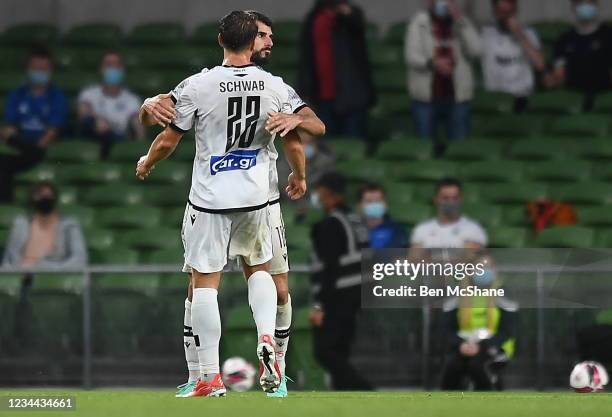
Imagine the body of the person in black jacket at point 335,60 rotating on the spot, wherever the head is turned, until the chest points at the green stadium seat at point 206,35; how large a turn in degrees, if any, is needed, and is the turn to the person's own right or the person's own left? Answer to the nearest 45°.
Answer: approximately 90° to the person's own right

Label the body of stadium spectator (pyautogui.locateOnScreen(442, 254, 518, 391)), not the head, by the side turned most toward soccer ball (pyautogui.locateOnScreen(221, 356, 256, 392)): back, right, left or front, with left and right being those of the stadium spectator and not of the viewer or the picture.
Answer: right

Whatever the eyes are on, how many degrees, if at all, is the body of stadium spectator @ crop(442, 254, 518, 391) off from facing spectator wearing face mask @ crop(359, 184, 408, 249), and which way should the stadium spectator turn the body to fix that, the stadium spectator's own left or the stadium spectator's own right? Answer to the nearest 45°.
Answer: approximately 135° to the stadium spectator's own right

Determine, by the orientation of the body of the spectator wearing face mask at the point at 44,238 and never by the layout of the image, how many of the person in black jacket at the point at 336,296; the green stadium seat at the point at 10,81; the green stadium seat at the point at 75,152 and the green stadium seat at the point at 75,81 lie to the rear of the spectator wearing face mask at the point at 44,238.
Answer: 3

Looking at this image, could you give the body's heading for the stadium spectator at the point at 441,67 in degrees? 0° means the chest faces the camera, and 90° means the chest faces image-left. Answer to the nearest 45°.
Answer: approximately 0°
